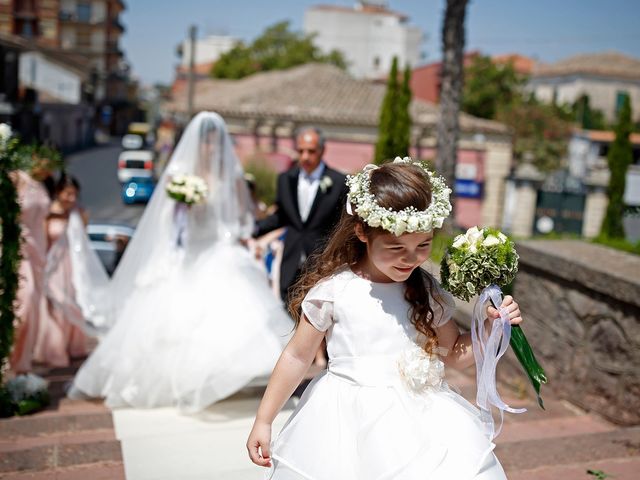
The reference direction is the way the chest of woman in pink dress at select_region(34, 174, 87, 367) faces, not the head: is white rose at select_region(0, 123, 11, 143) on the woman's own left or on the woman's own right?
on the woman's own right

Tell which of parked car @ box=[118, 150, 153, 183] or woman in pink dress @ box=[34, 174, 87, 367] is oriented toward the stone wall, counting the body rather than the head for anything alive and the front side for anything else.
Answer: the woman in pink dress

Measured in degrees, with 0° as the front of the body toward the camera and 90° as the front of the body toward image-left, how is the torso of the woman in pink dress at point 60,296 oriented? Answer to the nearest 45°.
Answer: approximately 315°
